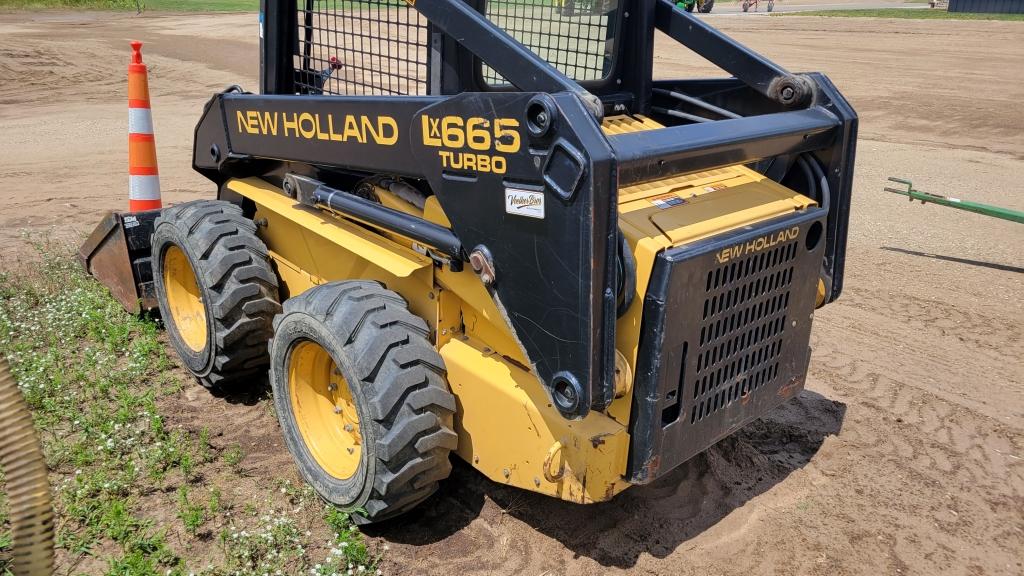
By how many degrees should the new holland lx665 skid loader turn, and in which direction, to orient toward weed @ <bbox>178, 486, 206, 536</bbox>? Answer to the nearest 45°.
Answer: approximately 45° to its left

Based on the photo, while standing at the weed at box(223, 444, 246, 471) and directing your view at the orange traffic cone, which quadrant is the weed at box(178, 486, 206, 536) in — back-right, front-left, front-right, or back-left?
back-left

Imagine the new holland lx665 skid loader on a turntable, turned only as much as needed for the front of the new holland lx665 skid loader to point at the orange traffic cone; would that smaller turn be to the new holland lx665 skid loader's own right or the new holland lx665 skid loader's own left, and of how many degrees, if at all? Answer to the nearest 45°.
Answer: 0° — it already faces it

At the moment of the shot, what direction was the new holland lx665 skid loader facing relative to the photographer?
facing away from the viewer and to the left of the viewer
